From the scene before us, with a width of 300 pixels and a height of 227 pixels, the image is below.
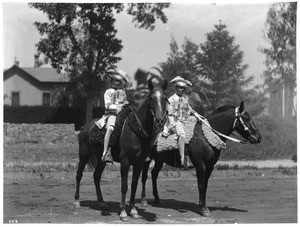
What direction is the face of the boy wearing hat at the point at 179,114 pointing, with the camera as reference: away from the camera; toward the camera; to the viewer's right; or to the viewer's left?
toward the camera

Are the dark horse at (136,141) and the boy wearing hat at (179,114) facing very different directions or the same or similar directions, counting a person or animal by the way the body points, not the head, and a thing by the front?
same or similar directions

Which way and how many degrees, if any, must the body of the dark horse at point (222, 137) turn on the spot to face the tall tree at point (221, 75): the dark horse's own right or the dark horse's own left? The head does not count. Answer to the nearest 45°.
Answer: approximately 135° to the dark horse's own left

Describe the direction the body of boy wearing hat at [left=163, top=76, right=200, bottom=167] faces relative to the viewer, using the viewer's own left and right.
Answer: facing the viewer and to the right of the viewer

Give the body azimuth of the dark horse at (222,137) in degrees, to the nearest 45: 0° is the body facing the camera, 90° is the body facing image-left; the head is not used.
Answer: approximately 315°

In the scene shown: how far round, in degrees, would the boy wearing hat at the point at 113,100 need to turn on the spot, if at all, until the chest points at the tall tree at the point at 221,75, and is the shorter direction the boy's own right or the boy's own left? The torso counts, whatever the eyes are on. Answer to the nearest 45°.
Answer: approximately 135° to the boy's own left

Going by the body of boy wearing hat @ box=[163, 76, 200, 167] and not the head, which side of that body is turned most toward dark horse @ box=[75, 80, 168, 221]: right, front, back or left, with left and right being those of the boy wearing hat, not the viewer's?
right

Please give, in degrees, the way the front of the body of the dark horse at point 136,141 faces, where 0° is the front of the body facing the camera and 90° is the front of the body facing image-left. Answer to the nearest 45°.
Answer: approximately 315°

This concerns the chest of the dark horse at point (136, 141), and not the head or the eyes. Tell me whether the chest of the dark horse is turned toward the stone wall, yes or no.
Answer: no

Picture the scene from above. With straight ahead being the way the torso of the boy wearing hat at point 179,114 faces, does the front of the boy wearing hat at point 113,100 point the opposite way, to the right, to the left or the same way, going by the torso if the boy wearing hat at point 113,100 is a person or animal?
the same way

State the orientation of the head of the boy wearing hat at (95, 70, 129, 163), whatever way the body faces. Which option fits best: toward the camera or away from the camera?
toward the camera

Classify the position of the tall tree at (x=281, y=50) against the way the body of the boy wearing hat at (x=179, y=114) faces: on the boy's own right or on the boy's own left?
on the boy's own left

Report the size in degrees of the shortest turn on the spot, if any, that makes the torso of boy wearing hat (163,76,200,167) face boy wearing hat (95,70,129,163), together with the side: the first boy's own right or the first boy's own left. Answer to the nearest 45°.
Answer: approximately 90° to the first boy's own right

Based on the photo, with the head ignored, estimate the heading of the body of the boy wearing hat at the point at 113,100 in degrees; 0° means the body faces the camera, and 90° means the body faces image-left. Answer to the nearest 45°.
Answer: approximately 315°

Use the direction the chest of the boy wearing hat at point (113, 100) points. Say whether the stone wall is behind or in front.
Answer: behind
